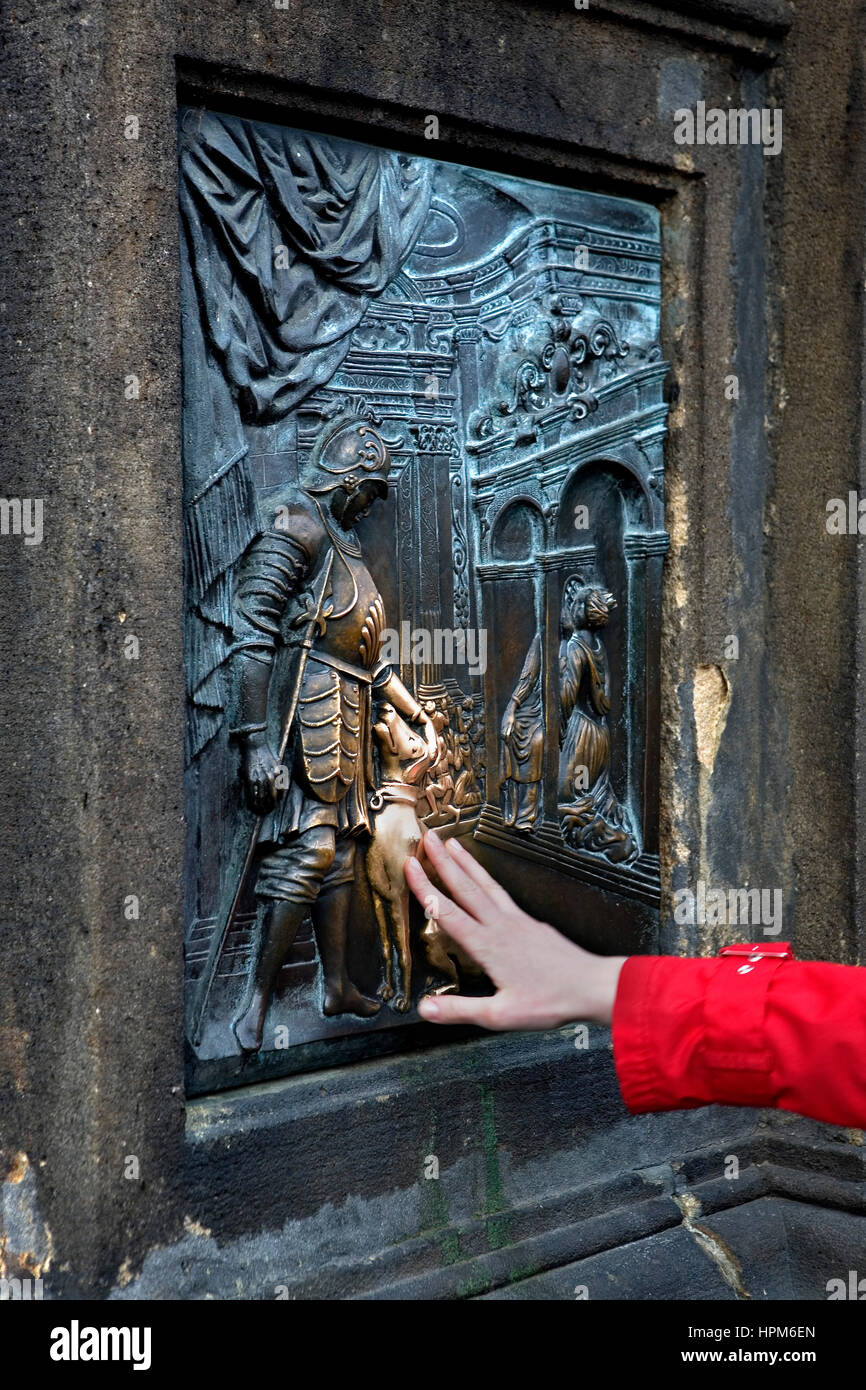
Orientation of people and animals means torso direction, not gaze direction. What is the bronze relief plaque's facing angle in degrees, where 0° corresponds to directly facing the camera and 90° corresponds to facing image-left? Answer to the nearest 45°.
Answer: approximately 315°
